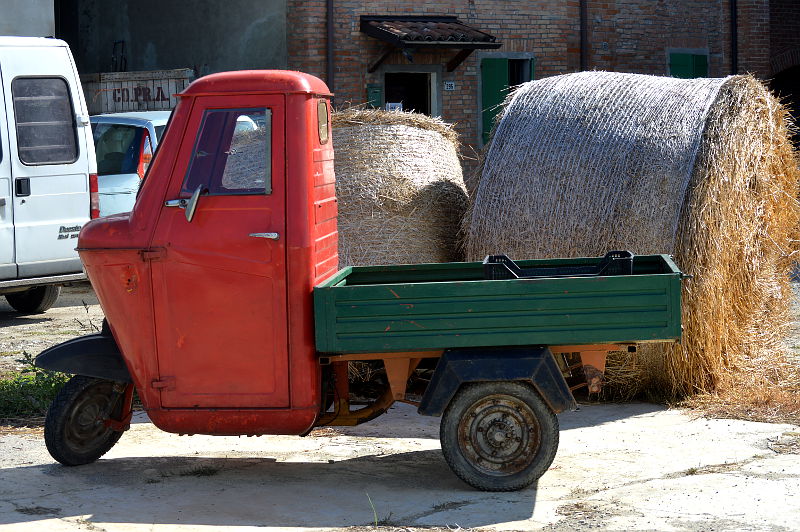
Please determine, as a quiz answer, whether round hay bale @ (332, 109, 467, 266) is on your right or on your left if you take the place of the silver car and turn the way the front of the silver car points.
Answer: on your right

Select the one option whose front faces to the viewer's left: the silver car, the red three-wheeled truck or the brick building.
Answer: the red three-wheeled truck

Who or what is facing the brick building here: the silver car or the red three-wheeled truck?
the silver car

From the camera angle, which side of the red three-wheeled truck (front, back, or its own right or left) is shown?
left

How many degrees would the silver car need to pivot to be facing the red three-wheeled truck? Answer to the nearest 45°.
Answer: approximately 135° to its right

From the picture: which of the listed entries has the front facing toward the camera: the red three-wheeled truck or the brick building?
the brick building

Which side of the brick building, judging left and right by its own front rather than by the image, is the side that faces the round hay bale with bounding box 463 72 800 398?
front

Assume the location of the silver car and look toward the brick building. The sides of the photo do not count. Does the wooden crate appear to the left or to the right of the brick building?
left

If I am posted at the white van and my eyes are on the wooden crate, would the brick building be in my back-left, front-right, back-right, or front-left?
front-right

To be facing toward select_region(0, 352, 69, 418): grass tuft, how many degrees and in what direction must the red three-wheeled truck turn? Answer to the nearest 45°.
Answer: approximately 45° to its right

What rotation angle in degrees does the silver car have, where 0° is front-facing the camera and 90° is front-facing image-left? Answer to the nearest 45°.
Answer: approximately 225°

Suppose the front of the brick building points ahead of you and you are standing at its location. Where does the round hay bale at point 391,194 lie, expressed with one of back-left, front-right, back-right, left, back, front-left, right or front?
front

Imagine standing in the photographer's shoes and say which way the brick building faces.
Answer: facing the viewer

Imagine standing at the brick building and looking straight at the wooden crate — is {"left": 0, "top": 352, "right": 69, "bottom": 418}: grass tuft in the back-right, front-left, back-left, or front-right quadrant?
front-left

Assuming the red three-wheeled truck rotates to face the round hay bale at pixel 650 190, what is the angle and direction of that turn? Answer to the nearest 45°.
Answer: approximately 135° to its right

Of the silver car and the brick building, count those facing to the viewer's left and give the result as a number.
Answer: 0

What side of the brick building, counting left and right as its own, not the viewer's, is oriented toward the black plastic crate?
front

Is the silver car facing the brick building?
yes

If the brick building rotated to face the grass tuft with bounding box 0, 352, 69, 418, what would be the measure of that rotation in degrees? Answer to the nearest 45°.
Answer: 0° — it already faces it

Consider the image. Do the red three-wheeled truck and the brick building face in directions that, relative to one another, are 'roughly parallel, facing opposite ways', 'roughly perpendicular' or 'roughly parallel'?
roughly perpendicular
